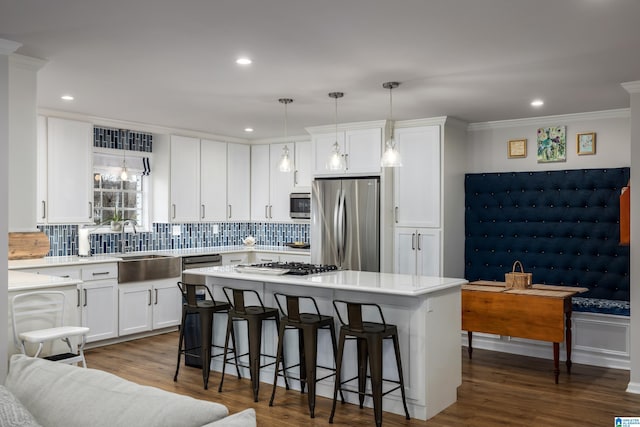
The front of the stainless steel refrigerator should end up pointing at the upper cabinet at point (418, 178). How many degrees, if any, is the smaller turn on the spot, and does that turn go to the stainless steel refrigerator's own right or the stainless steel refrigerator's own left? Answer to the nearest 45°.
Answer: approximately 135° to the stainless steel refrigerator's own left

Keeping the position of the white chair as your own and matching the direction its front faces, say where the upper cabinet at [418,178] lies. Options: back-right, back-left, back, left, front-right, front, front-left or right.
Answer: front-left

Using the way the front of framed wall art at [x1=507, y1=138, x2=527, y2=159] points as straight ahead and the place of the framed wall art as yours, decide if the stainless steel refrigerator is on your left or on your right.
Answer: on your right

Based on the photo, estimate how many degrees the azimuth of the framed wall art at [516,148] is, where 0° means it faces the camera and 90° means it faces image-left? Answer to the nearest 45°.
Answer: approximately 0°

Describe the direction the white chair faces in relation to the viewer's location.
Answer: facing the viewer and to the right of the viewer

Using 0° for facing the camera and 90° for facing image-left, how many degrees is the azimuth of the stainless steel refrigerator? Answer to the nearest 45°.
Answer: approximately 45°

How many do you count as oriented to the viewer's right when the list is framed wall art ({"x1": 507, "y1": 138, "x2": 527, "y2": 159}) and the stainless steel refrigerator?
0
